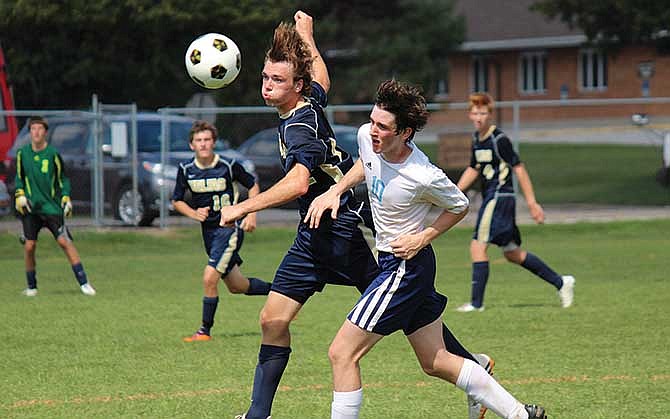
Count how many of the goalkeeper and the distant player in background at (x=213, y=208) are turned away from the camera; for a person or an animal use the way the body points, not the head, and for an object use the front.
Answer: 0

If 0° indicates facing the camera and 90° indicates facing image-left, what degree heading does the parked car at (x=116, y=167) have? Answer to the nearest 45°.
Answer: approximately 315°

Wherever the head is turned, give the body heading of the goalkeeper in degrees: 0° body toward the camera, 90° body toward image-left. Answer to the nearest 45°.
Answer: approximately 0°

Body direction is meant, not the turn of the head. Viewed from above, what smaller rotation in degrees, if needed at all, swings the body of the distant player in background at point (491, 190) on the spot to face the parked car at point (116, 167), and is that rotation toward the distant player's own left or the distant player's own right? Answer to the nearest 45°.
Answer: approximately 90° to the distant player's own right

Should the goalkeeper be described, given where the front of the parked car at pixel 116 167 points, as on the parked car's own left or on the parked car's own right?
on the parked car's own right

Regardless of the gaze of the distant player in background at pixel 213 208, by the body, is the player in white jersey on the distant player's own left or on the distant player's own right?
on the distant player's own left

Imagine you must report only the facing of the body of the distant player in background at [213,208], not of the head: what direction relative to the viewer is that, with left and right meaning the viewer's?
facing the viewer and to the left of the viewer
